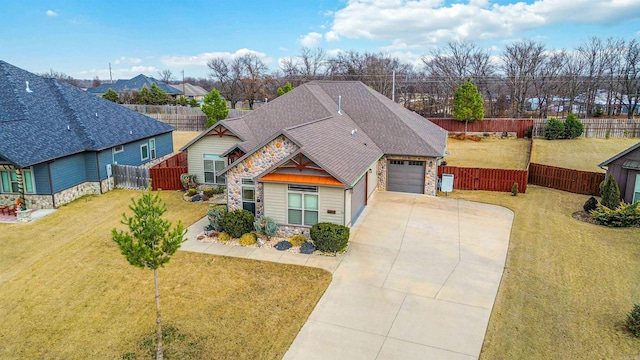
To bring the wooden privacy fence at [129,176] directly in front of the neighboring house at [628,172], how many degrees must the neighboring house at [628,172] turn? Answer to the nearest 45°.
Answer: approximately 45° to its right

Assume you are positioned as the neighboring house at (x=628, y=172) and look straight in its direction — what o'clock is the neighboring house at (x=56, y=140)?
the neighboring house at (x=56, y=140) is roughly at 2 o'clock from the neighboring house at (x=628, y=172).

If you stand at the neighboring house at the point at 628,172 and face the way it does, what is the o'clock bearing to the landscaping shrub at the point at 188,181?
The landscaping shrub is roughly at 2 o'clock from the neighboring house.

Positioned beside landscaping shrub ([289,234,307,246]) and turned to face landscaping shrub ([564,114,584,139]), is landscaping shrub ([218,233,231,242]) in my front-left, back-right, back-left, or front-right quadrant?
back-left

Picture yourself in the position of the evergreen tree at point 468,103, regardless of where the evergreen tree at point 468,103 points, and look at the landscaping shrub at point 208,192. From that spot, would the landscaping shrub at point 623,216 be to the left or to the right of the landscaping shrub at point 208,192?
left

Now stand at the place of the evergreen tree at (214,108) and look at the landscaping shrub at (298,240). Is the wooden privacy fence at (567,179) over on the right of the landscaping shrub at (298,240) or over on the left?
left

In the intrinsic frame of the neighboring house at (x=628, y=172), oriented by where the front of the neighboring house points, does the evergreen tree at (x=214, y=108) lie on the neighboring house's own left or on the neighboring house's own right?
on the neighboring house's own right

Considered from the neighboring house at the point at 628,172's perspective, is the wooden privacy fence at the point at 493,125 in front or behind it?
behind

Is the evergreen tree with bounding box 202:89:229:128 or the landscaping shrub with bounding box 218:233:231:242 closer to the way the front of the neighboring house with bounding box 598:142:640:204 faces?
the landscaping shrub

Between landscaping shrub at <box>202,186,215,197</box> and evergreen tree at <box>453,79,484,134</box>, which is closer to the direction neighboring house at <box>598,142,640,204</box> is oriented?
the landscaping shrub

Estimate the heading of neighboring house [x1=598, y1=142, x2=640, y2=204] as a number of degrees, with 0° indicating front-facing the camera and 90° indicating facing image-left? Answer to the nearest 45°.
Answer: approximately 0°

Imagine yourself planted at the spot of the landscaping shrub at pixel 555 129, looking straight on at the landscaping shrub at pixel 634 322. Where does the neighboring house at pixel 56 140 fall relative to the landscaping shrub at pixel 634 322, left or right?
right

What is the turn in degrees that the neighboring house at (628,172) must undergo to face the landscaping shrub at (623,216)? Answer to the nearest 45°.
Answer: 0° — it already faces it

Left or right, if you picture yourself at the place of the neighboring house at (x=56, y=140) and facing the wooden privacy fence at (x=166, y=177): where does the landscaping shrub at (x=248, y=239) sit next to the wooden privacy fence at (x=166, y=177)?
right

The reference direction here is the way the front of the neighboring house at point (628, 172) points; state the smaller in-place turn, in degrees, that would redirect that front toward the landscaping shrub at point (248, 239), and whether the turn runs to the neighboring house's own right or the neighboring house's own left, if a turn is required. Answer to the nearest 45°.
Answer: approximately 45° to the neighboring house's own right

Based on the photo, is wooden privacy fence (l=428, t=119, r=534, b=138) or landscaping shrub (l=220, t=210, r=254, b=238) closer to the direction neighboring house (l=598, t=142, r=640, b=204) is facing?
the landscaping shrub
